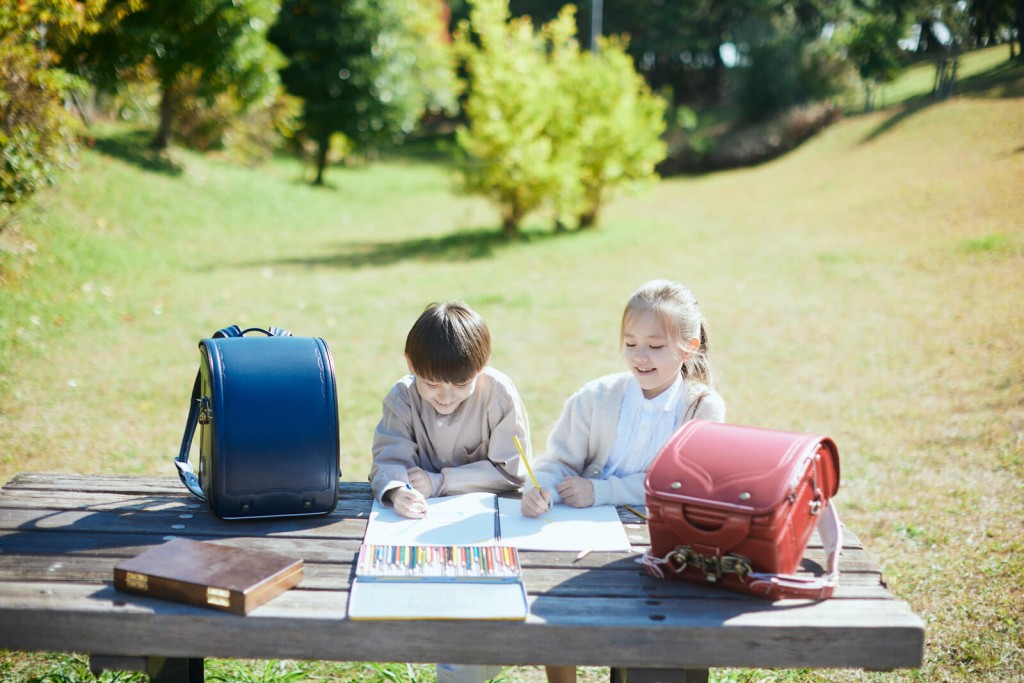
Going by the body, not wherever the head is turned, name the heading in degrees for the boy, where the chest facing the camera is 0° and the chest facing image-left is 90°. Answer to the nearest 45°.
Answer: approximately 0°

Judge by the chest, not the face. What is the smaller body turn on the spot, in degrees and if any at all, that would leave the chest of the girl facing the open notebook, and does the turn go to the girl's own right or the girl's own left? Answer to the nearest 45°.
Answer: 0° — they already face it

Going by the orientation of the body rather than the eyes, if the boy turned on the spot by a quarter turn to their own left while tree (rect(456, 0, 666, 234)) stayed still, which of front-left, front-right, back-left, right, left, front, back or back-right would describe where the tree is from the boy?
left

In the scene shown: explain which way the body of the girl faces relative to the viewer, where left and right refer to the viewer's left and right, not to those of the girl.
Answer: facing the viewer and to the left of the viewer

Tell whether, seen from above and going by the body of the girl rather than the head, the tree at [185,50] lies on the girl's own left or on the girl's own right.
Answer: on the girl's own right

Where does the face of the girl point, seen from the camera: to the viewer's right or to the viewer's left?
to the viewer's left

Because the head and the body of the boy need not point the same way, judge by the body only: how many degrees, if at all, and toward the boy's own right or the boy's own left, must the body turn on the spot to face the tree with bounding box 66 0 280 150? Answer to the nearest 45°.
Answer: approximately 180°

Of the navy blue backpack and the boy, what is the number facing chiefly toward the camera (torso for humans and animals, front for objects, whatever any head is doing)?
2
